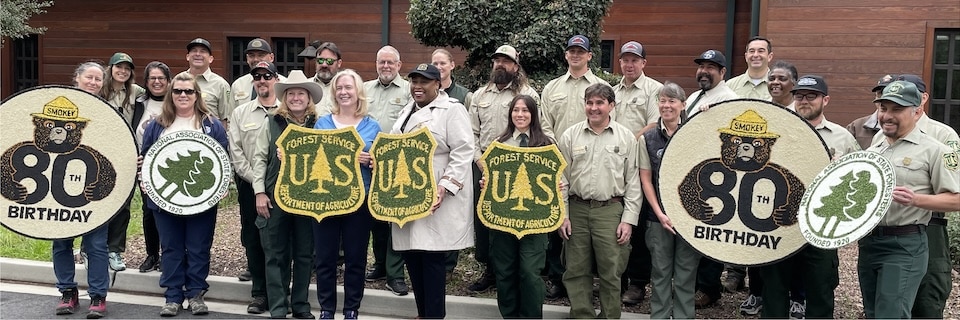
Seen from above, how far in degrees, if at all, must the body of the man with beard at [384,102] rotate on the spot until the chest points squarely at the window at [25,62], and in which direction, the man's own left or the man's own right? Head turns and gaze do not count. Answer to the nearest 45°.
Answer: approximately 135° to the man's own right

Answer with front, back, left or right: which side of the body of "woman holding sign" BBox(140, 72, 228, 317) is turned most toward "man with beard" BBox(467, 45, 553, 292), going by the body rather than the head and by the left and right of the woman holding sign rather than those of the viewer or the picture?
left

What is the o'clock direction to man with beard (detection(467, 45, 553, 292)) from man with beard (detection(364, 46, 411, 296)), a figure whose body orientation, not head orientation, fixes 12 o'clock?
man with beard (detection(467, 45, 553, 292)) is roughly at 10 o'clock from man with beard (detection(364, 46, 411, 296)).

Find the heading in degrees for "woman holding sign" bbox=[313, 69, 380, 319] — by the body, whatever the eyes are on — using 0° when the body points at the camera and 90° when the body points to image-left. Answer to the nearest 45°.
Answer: approximately 0°

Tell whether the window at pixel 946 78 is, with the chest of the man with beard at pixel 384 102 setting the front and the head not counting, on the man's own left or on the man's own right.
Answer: on the man's own left

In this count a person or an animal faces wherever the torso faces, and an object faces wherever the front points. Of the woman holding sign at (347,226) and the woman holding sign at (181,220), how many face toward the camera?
2

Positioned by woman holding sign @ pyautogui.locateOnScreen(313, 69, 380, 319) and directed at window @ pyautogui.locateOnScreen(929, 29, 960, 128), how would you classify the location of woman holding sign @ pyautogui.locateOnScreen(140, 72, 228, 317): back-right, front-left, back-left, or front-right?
back-left

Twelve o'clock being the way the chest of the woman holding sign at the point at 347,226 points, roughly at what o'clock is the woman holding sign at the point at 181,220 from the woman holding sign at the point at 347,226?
the woman holding sign at the point at 181,220 is roughly at 4 o'clock from the woman holding sign at the point at 347,226.

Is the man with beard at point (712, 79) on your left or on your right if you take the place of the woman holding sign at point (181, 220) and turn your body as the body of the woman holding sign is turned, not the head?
on your left

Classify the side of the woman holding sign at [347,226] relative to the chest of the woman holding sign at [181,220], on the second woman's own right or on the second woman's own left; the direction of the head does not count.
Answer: on the second woman's own left

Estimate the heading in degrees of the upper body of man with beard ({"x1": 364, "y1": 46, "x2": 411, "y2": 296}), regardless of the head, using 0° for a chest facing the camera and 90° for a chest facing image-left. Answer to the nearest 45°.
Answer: approximately 0°

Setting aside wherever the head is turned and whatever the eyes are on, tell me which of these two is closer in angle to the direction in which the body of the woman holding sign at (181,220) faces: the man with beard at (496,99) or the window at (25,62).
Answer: the man with beard
